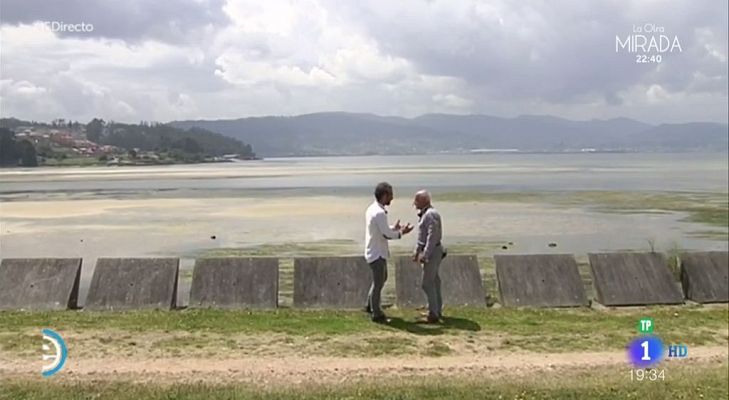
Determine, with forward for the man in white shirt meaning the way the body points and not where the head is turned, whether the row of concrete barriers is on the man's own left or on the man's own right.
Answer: on the man's own left

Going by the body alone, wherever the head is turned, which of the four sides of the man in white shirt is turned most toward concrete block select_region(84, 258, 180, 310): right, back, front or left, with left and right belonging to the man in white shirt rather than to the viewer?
back

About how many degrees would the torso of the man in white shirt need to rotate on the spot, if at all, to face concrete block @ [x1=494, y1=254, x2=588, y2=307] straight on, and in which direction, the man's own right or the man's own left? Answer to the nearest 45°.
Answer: approximately 45° to the man's own left

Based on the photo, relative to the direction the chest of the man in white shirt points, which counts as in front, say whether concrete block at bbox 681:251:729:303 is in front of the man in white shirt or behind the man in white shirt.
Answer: in front

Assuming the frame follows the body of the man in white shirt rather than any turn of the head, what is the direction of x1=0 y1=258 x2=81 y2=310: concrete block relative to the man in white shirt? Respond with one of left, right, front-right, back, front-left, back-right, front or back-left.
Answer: back

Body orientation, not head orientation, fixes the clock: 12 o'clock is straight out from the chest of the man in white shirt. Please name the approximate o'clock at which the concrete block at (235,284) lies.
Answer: The concrete block is roughly at 7 o'clock from the man in white shirt.

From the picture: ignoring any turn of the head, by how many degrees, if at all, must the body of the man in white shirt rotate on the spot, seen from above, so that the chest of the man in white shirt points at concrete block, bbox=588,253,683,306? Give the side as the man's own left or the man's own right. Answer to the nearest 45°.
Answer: approximately 45° to the man's own left

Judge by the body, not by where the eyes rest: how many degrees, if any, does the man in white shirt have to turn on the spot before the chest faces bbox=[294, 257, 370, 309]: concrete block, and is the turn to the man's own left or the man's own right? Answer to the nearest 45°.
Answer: approximately 135° to the man's own left

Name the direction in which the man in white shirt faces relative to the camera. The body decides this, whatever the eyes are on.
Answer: to the viewer's right

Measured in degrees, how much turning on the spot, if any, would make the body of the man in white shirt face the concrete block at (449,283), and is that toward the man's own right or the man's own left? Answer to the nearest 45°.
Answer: approximately 45° to the man's own left

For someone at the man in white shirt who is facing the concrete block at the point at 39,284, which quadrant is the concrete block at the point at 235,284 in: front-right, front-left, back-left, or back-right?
front-right
